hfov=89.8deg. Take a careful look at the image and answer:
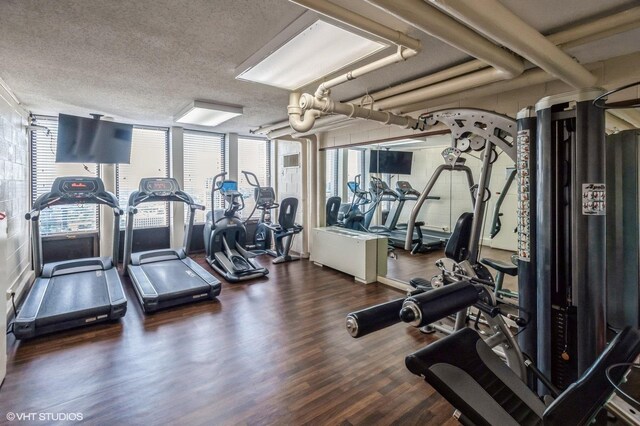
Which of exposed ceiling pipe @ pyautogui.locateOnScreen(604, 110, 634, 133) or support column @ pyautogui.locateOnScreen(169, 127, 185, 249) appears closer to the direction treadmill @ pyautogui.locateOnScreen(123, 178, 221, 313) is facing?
the support column

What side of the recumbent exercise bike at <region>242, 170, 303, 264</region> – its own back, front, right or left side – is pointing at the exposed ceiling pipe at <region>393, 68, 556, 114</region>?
back

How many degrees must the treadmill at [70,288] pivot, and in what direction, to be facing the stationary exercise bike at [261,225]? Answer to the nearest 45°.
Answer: approximately 45° to its right

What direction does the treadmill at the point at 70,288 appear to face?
away from the camera

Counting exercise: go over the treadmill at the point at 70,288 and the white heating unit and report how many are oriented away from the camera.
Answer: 1

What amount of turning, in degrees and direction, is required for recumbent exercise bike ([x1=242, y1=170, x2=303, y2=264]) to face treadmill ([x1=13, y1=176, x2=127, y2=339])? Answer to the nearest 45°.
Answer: approximately 90° to its left

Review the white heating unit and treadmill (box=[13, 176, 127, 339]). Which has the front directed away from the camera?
the treadmill

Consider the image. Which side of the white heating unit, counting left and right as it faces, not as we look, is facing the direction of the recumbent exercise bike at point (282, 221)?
right
